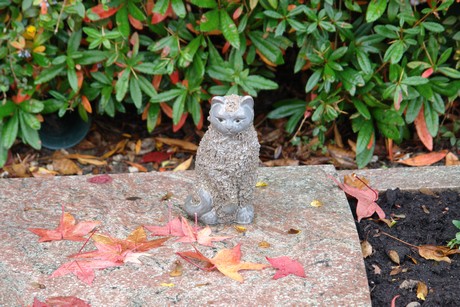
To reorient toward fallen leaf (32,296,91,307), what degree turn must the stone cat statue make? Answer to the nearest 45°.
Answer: approximately 45° to its right

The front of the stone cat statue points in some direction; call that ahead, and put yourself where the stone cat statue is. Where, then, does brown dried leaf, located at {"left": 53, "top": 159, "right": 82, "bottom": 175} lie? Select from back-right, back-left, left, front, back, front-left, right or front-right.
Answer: back-right

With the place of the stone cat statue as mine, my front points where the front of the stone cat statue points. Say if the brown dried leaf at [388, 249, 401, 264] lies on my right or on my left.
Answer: on my left

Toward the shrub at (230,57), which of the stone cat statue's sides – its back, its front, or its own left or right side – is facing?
back

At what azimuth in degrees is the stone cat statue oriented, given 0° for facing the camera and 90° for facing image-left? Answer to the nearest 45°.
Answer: approximately 0°

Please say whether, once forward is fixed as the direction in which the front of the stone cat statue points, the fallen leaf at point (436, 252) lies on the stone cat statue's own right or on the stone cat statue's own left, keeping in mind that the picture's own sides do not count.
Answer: on the stone cat statue's own left

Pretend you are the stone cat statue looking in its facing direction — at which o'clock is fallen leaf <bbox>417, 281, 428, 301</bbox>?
The fallen leaf is roughly at 10 o'clock from the stone cat statue.

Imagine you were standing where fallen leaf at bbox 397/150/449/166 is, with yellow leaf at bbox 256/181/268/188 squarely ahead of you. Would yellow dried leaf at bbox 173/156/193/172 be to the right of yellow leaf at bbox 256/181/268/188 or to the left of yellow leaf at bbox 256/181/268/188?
right

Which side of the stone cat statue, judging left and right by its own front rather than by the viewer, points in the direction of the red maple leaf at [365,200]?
left

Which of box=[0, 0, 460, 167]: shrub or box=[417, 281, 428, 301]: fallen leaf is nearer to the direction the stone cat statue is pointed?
the fallen leaf

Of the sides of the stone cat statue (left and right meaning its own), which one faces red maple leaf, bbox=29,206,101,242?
right

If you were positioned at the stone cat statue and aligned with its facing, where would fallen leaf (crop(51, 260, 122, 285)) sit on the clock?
The fallen leaf is roughly at 2 o'clock from the stone cat statue.

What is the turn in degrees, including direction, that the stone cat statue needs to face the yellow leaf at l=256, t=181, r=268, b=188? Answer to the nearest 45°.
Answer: approximately 180°
